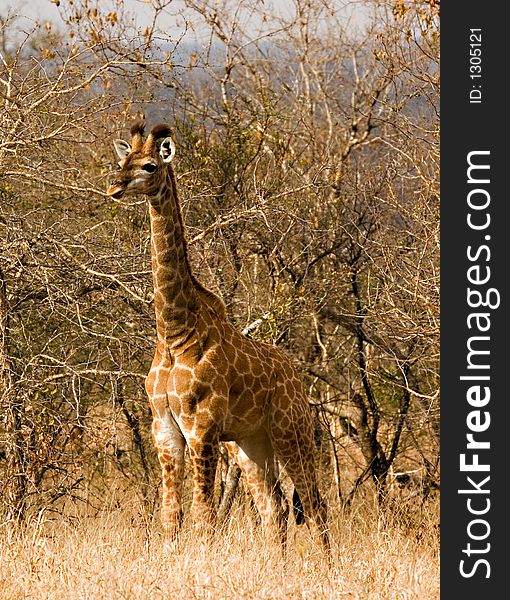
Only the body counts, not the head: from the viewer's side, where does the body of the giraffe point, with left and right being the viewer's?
facing the viewer and to the left of the viewer
